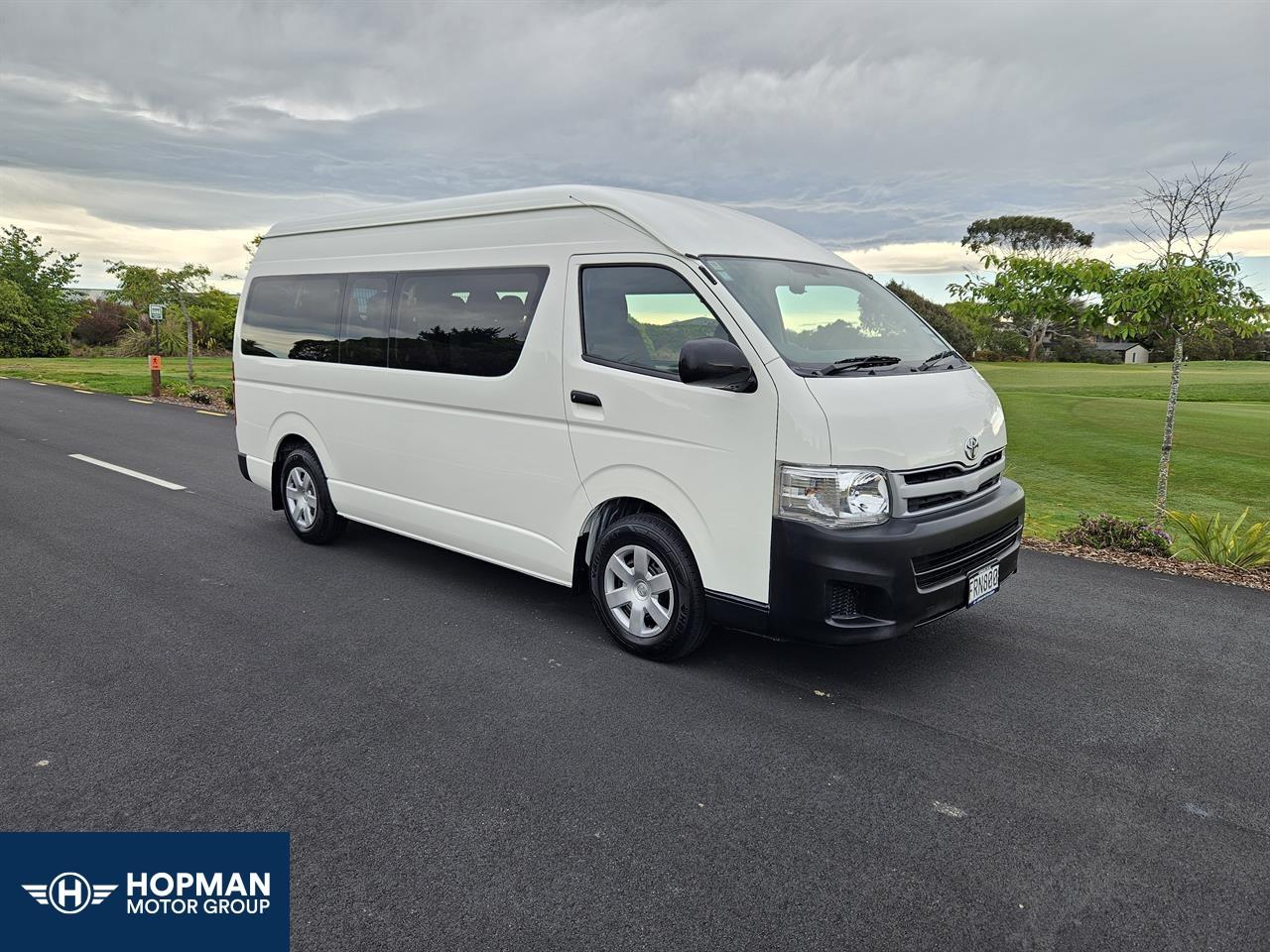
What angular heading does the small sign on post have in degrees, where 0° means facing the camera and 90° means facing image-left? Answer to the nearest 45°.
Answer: approximately 0°

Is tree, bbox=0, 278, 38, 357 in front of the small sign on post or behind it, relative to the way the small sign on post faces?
behind

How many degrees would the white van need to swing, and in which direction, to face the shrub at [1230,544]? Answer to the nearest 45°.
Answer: approximately 90° to its left

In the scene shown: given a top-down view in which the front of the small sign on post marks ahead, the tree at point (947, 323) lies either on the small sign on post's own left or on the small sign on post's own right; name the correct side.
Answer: on the small sign on post's own left

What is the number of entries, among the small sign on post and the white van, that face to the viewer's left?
0

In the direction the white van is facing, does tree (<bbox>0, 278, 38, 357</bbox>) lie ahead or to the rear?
to the rear

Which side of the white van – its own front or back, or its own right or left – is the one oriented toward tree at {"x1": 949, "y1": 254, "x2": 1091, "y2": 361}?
left

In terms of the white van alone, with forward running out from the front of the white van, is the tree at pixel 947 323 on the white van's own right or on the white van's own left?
on the white van's own left

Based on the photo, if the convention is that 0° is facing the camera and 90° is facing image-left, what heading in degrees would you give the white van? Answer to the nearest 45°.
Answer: approximately 315°

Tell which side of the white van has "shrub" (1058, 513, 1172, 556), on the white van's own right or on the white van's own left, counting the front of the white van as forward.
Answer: on the white van's own left

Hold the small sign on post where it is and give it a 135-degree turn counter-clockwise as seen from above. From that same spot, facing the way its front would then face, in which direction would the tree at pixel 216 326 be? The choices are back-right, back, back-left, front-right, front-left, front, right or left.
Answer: front-left

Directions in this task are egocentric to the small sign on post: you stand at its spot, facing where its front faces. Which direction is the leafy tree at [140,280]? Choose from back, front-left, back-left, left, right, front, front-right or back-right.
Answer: back
